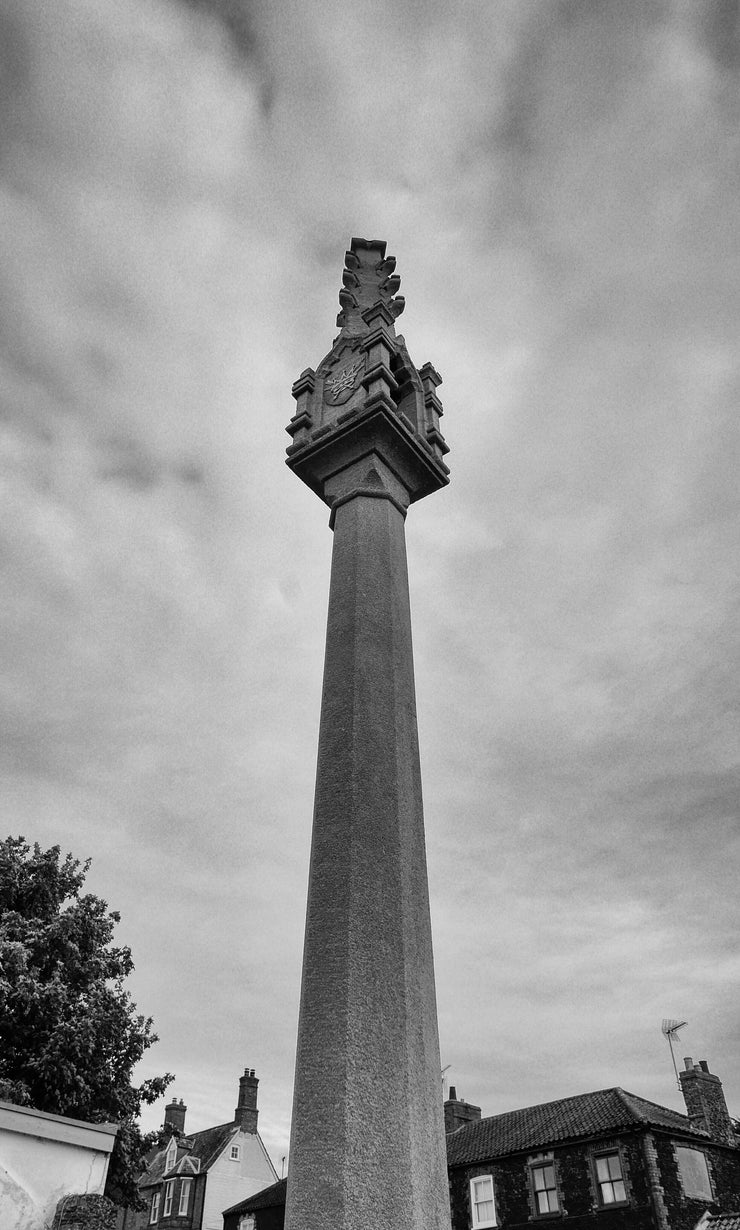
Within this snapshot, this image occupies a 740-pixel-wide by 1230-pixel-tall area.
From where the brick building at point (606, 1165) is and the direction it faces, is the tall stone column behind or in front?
in front

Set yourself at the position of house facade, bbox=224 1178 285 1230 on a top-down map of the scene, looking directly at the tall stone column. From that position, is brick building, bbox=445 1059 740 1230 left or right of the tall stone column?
left

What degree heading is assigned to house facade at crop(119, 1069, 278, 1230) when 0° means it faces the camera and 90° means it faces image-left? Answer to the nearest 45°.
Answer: approximately 45°

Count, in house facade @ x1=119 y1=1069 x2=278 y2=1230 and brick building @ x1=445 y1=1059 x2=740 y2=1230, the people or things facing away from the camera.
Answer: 0

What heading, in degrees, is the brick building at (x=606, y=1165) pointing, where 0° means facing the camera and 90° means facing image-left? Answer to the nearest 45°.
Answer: approximately 45°

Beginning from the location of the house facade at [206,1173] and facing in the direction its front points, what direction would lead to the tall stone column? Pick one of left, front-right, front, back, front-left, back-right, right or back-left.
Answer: front-left

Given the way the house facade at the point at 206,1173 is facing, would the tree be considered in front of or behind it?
in front

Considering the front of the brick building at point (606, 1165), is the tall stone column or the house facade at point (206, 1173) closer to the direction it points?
the tall stone column

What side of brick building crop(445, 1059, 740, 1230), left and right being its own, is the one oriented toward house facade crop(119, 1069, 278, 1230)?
right

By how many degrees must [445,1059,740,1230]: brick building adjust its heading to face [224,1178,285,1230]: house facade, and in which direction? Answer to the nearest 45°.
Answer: approximately 90° to its right
